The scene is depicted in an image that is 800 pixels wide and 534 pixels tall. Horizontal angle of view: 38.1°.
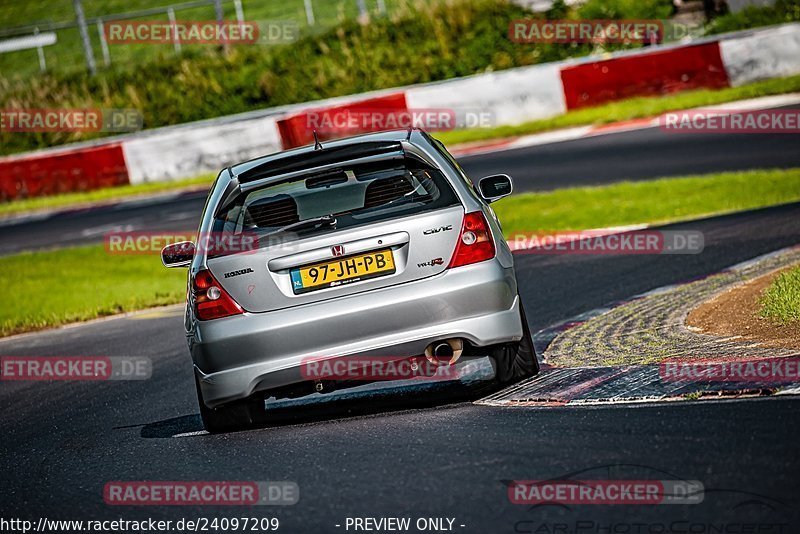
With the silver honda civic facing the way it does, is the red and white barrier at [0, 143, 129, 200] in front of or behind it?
in front

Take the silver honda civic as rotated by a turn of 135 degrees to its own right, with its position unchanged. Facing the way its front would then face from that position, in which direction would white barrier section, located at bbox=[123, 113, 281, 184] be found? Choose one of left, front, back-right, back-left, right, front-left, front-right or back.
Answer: back-left

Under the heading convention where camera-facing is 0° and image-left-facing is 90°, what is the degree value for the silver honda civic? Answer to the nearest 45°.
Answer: approximately 180°

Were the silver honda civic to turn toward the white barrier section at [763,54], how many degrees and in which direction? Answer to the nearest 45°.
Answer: approximately 45° to its right

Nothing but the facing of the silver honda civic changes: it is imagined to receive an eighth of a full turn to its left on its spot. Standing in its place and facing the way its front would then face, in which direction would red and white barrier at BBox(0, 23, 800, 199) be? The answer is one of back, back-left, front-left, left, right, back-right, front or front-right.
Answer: front-right
